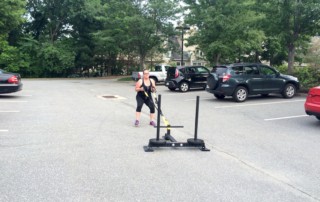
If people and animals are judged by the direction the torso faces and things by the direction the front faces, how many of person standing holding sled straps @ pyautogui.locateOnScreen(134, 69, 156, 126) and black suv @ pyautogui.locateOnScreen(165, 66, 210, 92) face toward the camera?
1

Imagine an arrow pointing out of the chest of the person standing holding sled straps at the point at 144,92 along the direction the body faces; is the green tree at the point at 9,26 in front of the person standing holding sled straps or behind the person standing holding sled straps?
behind

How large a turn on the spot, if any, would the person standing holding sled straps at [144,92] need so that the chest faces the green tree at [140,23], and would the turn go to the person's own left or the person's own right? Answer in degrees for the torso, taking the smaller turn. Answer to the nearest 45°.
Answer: approximately 180°

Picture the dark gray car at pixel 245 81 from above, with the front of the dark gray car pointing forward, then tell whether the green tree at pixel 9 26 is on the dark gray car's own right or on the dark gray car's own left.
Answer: on the dark gray car's own left
